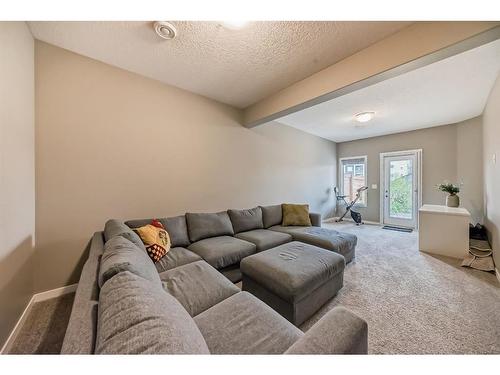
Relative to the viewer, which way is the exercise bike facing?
to the viewer's right

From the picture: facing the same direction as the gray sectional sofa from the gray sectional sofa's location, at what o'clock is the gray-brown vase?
The gray-brown vase is roughly at 10 o'clock from the gray sectional sofa.

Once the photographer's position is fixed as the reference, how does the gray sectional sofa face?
facing the viewer and to the right of the viewer

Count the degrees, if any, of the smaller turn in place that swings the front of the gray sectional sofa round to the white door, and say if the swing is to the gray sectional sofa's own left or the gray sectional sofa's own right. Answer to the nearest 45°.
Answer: approximately 90° to the gray sectional sofa's own left

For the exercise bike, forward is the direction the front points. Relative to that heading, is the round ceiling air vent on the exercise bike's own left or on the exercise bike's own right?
on the exercise bike's own right

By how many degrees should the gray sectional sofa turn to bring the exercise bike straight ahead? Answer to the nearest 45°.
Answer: approximately 90° to its left

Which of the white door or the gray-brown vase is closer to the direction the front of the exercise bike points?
the white door

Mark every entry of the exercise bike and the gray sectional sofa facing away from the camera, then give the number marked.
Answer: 0
